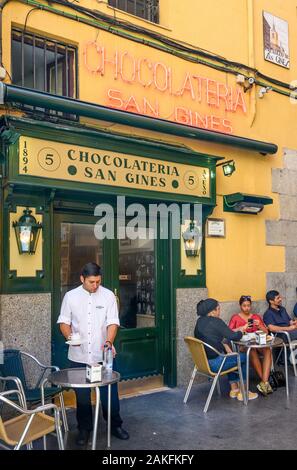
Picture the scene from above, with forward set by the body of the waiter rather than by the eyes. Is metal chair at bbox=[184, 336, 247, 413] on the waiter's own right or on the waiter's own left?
on the waiter's own left

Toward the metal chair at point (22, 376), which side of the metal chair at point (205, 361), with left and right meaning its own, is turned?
back

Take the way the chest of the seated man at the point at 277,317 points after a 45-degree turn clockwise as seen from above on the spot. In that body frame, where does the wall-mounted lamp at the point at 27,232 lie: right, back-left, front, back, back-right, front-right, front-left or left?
front-right

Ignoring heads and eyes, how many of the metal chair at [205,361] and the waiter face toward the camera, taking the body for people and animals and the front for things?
1

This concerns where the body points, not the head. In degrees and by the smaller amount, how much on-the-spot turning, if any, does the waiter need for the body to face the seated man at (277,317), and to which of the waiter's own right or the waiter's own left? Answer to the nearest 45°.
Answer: approximately 135° to the waiter's own left

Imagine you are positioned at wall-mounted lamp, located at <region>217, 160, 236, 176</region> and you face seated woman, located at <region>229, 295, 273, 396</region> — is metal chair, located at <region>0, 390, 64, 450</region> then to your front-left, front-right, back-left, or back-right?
front-right

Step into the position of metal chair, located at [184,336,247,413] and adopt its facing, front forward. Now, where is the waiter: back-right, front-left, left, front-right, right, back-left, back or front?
back

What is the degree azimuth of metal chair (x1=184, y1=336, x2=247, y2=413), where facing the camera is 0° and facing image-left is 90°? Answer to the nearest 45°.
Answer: approximately 225°

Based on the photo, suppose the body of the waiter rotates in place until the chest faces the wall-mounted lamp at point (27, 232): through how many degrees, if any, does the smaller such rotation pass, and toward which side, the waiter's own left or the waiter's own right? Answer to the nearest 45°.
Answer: approximately 135° to the waiter's own right

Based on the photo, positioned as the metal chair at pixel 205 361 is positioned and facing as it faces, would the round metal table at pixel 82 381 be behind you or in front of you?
behind

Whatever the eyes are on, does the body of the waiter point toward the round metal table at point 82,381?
yes

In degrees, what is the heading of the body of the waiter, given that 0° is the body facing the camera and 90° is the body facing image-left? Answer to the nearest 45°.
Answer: approximately 0°

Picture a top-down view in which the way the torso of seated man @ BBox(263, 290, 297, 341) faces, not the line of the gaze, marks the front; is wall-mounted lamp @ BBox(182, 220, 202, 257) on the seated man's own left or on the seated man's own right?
on the seated man's own right

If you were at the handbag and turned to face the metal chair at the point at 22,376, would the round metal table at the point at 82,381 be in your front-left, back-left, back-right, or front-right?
front-left

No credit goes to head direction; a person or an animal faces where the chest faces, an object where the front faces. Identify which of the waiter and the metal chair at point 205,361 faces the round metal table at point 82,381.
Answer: the waiter
